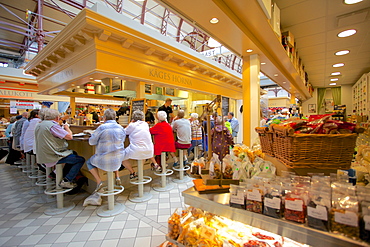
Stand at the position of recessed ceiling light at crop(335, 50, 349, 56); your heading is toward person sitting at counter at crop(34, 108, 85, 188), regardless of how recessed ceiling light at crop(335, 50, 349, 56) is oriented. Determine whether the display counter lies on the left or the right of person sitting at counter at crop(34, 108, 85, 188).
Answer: left

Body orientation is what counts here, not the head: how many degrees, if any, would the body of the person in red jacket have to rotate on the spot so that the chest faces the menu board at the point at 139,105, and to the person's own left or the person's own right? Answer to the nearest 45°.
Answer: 0° — they already face it

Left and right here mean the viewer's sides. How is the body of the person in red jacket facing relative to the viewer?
facing away from the viewer and to the left of the viewer

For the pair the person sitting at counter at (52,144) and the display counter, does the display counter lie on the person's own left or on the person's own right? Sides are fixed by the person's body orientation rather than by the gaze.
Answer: on the person's own right

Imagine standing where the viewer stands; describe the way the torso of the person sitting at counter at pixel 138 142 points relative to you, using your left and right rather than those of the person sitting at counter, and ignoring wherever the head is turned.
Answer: facing away from the viewer and to the left of the viewer
